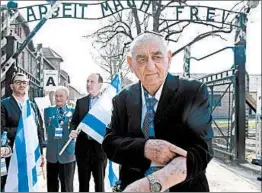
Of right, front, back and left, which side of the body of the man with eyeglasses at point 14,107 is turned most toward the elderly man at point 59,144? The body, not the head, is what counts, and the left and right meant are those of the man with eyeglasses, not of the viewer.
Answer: left

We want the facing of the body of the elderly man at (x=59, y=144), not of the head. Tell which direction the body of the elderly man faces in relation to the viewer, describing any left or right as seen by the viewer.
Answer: facing the viewer

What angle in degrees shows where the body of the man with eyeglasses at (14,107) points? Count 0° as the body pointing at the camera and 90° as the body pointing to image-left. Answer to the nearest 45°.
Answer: approximately 315°

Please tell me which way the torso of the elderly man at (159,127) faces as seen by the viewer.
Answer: toward the camera

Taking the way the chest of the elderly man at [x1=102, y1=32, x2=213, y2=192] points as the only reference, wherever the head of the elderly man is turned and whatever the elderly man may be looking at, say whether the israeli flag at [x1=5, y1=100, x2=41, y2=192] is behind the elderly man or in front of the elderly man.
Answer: behind

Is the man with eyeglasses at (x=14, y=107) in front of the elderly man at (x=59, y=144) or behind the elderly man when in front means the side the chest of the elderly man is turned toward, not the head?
in front

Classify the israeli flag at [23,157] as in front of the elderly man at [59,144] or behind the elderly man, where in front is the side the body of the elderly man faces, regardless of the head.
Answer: in front

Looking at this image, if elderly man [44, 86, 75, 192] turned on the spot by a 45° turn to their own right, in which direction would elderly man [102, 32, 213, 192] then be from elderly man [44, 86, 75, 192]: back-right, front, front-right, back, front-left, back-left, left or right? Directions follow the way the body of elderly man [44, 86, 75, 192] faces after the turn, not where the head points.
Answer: front-left
